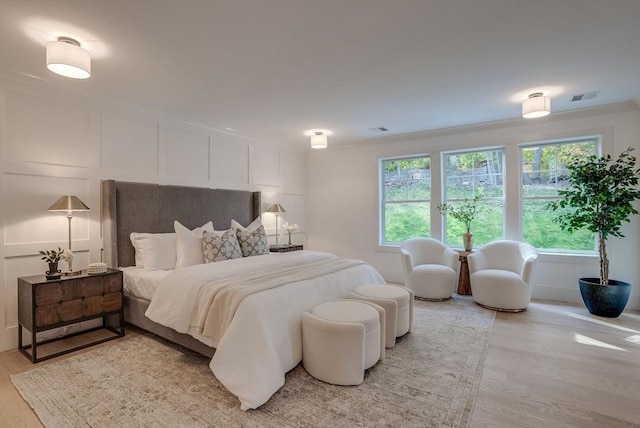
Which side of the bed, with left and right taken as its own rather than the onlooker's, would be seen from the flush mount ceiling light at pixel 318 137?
left

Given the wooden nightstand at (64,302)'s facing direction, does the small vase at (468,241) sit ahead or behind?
ahead

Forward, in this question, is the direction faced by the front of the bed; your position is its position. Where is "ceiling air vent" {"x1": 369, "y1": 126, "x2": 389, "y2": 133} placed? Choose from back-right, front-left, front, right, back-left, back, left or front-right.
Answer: left

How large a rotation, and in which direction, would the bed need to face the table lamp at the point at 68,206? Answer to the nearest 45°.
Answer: approximately 135° to its right

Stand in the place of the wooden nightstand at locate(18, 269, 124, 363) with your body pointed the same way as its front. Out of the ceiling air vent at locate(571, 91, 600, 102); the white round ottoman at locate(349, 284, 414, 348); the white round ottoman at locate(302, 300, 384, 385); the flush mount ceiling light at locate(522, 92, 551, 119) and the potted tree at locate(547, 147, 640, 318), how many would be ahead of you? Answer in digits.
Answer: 5

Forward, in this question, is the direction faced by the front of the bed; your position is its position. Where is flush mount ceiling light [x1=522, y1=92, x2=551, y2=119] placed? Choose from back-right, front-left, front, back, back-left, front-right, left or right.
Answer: front-left

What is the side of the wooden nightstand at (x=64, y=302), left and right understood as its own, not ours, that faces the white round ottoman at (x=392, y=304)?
front

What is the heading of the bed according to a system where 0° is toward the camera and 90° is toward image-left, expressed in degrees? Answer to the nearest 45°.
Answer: approximately 315°

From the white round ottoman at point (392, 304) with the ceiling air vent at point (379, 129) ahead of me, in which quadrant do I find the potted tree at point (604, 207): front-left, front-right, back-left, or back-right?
front-right

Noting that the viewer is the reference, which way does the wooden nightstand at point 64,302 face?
facing the viewer and to the right of the viewer

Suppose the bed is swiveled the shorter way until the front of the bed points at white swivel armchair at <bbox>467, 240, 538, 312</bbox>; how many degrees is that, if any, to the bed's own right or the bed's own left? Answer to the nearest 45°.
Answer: approximately 45° to the bed's own left
